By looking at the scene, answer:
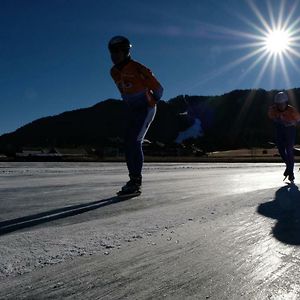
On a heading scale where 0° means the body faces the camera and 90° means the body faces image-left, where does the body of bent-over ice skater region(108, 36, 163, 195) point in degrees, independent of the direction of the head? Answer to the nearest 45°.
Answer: approximately 45°

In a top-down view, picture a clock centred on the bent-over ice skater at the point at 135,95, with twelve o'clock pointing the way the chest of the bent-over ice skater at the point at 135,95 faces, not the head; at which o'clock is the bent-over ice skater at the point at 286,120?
the bent-over ice skater at the point at 286,120 is roughly at 6 o'clock from the bent-over ice skater at the point at 135,95.
